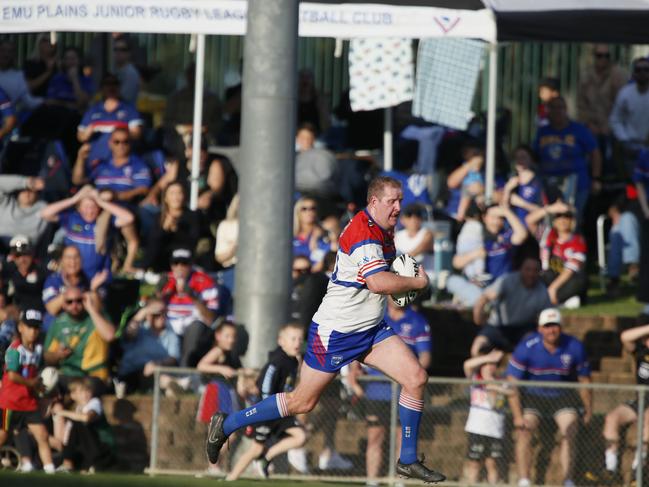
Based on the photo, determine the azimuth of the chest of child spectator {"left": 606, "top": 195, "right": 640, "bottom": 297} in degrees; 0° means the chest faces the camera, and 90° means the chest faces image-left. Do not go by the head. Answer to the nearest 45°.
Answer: approximately 90°

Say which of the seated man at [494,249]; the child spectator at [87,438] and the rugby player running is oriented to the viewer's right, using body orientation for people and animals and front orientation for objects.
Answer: the rugby player running

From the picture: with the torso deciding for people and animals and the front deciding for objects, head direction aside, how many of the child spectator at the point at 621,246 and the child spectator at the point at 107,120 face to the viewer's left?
1

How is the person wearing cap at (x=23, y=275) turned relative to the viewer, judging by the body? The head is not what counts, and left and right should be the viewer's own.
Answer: facing the viewer

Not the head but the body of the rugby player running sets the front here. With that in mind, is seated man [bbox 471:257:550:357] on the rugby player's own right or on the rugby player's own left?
on the rugby player's own left

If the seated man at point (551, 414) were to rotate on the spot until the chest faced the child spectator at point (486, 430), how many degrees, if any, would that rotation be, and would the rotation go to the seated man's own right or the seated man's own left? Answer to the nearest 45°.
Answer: approximately 90° to the seated man's own right

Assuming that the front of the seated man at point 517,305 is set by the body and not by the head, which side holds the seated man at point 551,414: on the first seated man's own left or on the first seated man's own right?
on the first seated man's own left

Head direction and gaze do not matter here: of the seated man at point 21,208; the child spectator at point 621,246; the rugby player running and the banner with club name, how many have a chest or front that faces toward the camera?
2

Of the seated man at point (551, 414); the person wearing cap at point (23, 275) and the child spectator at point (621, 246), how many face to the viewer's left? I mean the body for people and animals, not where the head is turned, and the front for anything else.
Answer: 1
